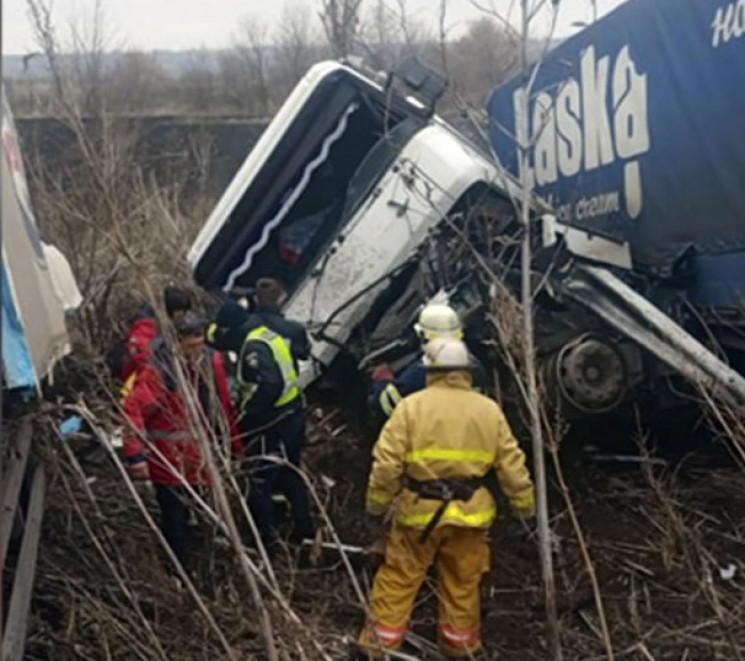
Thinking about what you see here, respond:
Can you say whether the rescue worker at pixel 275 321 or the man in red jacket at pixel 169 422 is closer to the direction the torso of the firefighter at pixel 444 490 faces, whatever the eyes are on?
the rescue worker

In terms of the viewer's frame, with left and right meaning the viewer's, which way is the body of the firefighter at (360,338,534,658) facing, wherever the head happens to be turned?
facing away from the viewer

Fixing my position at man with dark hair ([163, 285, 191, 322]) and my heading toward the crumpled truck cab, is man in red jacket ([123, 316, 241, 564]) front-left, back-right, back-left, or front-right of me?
back-right

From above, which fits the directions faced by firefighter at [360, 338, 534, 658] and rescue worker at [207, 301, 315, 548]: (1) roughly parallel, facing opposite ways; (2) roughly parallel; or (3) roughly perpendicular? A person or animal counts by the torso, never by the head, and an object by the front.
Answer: roughly perpendicular

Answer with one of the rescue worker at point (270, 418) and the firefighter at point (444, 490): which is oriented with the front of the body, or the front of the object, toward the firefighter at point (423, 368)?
the firefighter at point (444, 490)

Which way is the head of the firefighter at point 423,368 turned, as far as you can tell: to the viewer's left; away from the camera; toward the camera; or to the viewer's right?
away from the camera
